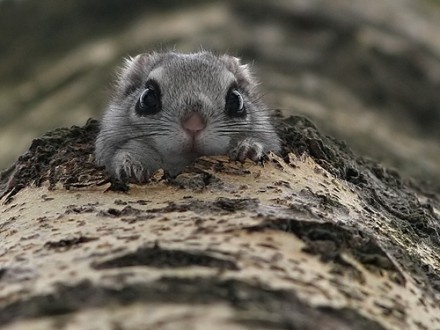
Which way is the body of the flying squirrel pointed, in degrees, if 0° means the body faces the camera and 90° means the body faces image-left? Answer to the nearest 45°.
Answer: approximately 0°
